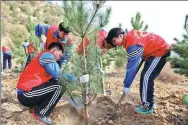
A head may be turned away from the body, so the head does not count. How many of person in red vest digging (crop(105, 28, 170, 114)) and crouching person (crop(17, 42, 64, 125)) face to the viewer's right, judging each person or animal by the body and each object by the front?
1

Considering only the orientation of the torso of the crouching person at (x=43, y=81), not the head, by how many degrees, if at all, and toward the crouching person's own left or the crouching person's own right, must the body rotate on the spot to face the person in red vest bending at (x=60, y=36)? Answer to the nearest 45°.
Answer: approximately 90° to the crouching person's own left

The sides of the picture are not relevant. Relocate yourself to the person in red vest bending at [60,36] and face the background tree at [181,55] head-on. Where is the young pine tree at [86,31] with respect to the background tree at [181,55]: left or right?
right

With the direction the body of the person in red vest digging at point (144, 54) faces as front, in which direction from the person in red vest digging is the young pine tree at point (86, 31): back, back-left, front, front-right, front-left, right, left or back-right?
front-left

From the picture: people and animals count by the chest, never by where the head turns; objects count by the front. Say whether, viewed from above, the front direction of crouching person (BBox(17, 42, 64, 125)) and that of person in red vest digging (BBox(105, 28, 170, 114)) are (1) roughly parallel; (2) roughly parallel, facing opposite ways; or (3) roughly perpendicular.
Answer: roughly parallel, facing opposite ways

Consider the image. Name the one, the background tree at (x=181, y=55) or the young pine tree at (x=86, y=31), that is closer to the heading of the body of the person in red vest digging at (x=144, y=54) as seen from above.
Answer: the young pine tree

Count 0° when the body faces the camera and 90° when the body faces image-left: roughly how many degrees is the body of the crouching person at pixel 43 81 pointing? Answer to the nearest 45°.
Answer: approximately 270°

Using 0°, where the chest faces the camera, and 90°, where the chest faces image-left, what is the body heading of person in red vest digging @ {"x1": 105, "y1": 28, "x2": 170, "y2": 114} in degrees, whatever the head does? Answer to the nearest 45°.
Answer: approximately 90°

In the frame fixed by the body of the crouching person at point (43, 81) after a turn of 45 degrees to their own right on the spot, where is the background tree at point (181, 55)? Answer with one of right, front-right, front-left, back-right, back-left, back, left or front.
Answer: front-left
